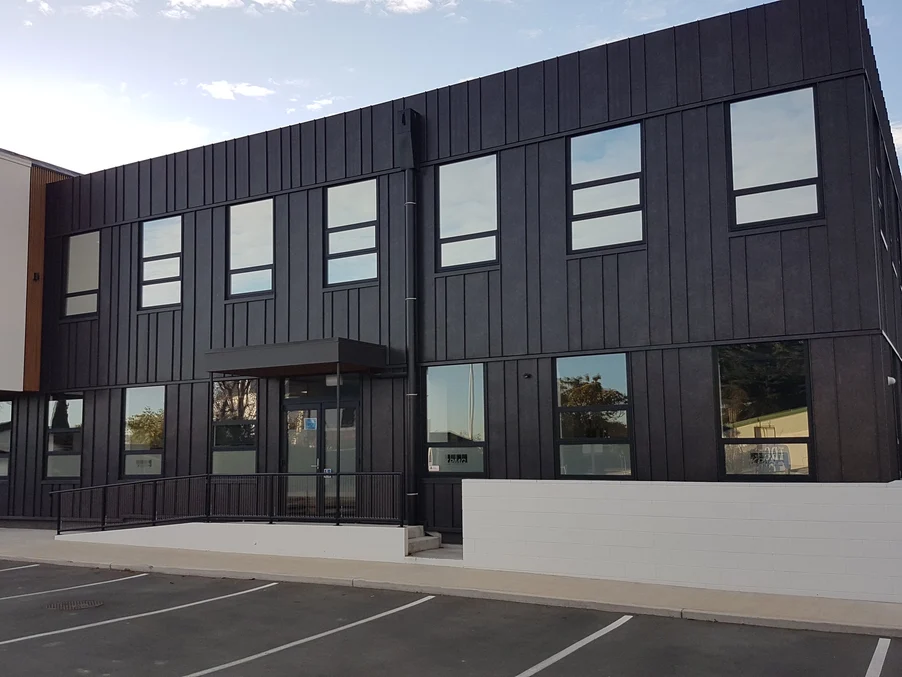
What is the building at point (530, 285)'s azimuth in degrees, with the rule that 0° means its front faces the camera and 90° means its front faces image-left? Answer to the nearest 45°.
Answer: approximately 45°

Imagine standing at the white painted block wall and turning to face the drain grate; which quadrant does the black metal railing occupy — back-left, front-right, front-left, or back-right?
front-right

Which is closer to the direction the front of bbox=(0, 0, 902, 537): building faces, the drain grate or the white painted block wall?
the drain grate

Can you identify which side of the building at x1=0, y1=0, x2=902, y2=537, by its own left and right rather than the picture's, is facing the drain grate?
front

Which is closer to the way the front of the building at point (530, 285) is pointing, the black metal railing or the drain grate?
the drain grate

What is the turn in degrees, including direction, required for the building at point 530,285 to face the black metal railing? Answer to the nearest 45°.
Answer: approximately 90° to its right

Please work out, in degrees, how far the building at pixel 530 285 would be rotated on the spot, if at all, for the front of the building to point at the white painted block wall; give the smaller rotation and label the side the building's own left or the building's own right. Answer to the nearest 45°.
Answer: approximately 90° to the building's own left
